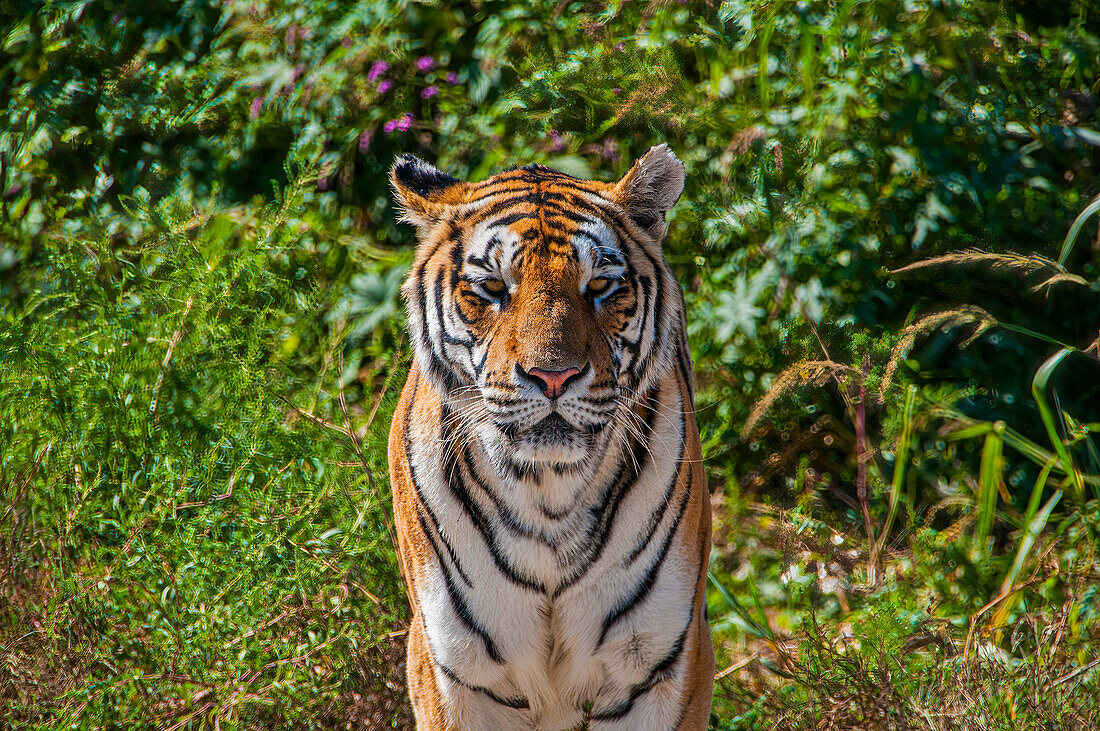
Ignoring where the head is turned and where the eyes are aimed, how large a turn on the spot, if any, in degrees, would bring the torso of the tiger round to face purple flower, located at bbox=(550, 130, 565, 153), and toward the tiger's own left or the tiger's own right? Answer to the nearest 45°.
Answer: approximately 180°

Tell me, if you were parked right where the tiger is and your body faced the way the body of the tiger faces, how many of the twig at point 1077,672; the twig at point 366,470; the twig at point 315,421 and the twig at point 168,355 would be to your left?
1

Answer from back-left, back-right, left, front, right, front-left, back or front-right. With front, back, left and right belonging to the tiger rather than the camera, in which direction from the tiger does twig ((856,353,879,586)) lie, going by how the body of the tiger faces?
back-left

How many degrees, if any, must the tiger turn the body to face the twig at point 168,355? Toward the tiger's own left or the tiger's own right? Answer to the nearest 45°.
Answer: approximately 135° to the tiger's own right

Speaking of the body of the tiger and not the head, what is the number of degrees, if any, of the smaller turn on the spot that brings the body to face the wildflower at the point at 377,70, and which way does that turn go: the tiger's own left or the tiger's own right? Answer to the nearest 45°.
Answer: approximately 180°

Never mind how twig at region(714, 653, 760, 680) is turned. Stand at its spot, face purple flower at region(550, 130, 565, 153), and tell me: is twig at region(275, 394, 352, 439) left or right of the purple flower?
left

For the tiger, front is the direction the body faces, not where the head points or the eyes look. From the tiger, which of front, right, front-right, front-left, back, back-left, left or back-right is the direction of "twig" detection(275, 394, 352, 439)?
back-right

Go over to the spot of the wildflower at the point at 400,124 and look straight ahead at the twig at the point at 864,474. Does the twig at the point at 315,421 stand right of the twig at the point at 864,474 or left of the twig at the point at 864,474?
right

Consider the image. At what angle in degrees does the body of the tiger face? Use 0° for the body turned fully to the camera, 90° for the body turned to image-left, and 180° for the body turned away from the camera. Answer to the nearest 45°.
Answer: approximately 0°
